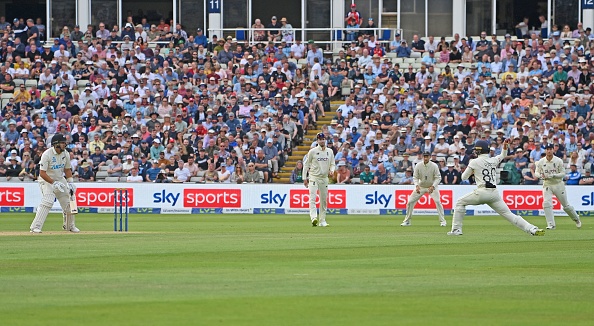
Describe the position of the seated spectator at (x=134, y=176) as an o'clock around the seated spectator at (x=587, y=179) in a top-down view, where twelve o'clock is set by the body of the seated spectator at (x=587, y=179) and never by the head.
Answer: the seated spectator at (x=134, y=176) is roughly at 3 o'clock from the seated spectator at (x=587, y=179).

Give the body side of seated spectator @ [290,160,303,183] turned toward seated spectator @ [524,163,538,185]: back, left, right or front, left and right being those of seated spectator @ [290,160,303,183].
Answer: left

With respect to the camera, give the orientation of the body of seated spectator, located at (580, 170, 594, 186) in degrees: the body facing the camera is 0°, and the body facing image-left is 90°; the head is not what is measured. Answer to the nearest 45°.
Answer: approximately 0°

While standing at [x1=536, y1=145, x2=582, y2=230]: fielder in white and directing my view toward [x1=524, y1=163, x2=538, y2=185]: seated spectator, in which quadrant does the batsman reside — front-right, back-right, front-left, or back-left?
back-left

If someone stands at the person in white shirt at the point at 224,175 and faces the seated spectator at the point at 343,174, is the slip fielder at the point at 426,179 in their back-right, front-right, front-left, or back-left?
front-right

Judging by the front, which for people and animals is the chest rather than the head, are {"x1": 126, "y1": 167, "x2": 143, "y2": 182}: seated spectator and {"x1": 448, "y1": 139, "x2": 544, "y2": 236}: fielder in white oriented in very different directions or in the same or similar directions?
very different directions

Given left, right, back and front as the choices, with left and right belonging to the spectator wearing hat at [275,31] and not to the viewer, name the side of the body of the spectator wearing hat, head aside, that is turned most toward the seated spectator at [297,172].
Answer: front

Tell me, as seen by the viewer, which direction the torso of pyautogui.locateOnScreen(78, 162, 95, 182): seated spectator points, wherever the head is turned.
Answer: toward the camera

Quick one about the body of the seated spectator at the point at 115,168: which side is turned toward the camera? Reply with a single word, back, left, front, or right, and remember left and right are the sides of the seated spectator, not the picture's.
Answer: front

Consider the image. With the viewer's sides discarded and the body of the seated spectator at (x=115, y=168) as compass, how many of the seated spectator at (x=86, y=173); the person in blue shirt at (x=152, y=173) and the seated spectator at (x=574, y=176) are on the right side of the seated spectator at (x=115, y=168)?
1

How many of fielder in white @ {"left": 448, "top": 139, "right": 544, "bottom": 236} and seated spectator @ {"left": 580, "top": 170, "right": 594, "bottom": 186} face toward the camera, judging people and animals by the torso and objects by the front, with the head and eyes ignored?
1
